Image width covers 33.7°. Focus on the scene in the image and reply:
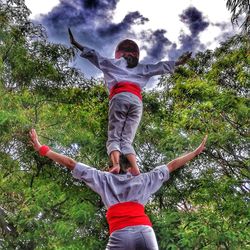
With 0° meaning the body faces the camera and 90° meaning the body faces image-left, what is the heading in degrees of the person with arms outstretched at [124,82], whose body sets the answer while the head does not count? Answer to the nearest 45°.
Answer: approximately 180°

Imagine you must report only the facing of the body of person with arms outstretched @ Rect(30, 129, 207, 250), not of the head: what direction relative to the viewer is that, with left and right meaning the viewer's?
facing away from the viewer
